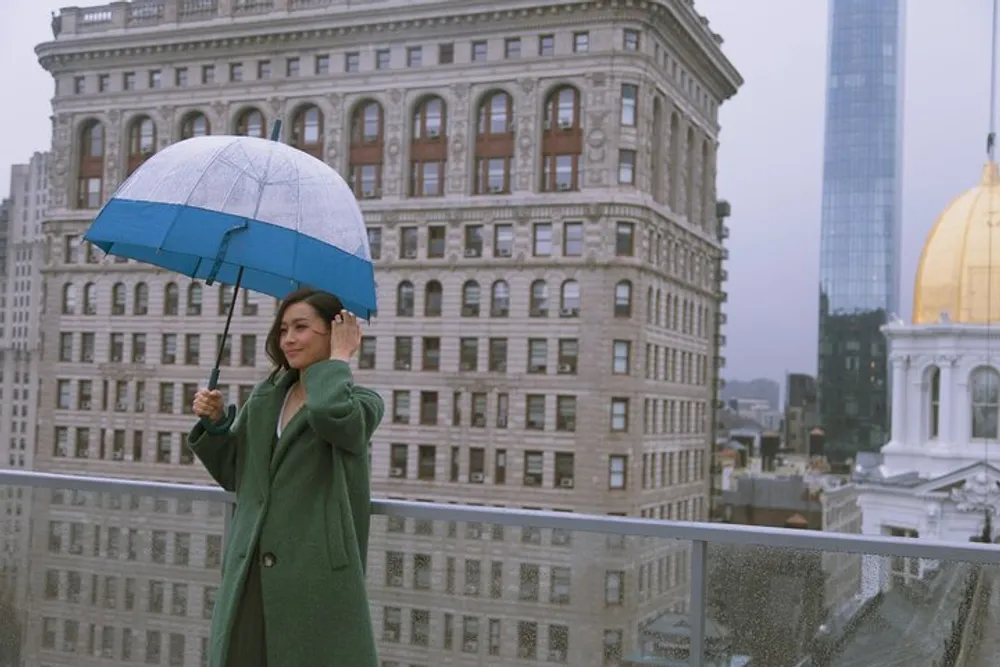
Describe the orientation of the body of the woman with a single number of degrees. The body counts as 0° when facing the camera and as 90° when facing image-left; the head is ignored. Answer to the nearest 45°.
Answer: approximately 45°

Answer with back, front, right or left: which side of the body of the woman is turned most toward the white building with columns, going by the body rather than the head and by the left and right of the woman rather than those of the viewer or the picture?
back

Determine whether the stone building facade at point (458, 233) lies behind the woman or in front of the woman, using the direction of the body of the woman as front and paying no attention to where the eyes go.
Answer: behind
